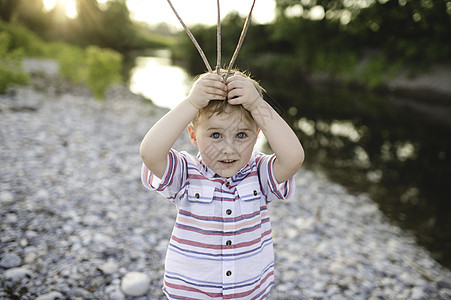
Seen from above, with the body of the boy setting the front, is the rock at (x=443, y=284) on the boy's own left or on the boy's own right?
on the boy's own left

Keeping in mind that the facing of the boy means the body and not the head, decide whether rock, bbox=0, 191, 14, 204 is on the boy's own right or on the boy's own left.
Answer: on the boy's own right

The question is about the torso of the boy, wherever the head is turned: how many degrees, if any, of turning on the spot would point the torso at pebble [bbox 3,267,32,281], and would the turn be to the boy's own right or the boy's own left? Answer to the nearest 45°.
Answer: approximately 135° to the boy's own right

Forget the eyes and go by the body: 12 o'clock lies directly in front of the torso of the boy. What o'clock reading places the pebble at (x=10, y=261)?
The pebble is roughly at 4 o'clock from the boy.

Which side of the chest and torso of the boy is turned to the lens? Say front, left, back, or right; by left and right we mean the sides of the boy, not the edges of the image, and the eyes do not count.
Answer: front

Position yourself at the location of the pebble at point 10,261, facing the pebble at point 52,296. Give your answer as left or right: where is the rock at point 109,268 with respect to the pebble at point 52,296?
left

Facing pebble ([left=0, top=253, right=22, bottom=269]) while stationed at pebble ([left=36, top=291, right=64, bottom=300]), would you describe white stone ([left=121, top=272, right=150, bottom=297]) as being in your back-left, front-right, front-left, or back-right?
back-right

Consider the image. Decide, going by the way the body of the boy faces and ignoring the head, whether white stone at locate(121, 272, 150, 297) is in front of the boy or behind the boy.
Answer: behind

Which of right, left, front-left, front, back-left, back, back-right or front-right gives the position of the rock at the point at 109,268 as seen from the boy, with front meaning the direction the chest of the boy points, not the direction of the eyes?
back-right
